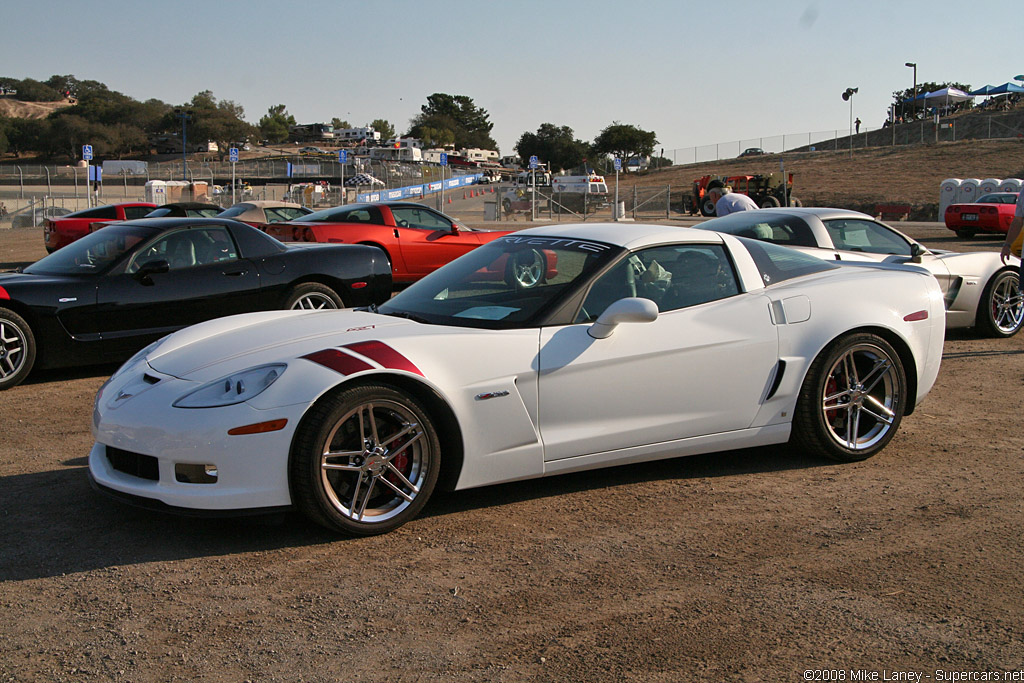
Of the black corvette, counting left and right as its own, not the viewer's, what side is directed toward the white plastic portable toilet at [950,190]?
back

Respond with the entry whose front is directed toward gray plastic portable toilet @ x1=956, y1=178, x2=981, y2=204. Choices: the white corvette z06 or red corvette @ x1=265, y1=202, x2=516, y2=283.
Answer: the red corvette

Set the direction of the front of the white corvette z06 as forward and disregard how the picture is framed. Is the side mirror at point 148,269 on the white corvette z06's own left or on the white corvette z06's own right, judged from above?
on the white corvette z06's own right

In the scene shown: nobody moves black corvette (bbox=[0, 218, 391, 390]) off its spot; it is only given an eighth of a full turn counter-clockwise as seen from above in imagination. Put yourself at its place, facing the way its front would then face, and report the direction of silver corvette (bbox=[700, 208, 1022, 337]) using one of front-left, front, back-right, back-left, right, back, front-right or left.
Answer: left

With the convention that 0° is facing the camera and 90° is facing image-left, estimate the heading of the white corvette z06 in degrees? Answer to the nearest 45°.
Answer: approximately 45°

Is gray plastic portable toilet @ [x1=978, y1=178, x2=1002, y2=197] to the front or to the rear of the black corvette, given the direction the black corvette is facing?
to the rear

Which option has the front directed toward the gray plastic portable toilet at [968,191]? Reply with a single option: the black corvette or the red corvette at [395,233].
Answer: the red corvette

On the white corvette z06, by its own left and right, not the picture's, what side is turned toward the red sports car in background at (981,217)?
back

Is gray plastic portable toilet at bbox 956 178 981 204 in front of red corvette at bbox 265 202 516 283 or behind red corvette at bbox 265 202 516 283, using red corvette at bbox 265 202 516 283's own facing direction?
in front

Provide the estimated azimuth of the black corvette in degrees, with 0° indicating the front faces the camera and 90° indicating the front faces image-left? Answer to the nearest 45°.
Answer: approximately 45°

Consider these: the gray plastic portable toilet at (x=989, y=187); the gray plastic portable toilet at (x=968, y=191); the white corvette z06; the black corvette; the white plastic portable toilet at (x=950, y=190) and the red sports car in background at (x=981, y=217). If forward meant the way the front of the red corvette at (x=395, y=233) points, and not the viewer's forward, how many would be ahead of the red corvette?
4
